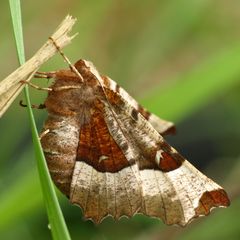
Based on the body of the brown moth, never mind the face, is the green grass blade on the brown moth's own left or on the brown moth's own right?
on the brown moth's own left

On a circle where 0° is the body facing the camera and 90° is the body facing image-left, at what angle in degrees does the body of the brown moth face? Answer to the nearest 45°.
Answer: approximately 90°
